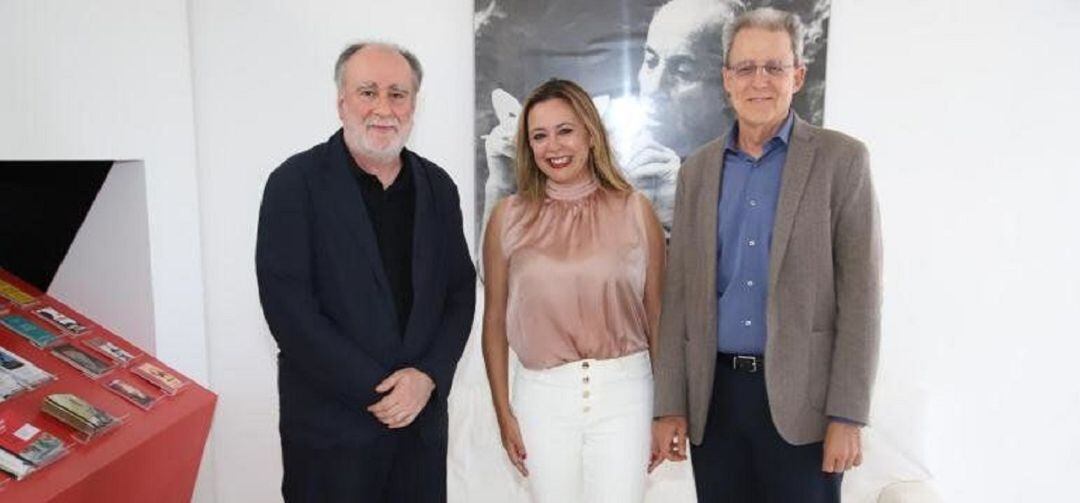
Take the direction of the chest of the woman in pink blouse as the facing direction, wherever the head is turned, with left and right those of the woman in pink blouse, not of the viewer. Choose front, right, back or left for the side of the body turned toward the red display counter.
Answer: right

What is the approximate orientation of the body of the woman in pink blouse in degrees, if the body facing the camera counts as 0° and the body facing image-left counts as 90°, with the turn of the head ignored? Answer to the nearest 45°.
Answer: approximately 0°

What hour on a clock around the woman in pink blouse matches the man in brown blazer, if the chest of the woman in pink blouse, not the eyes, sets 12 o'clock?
The man in brown blazer is roughly at 10 o'clock from the woman in pink blouse.

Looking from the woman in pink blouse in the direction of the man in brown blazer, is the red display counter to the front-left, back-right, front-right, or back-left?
back-right
